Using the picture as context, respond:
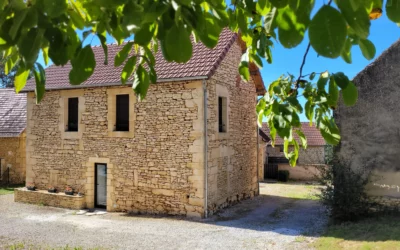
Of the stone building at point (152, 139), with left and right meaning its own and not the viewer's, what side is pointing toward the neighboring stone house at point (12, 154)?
right

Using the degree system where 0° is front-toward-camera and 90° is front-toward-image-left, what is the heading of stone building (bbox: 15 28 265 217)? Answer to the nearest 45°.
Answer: approximately 45°

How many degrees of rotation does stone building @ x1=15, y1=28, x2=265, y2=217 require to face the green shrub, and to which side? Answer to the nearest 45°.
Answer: approximately 90° to its left

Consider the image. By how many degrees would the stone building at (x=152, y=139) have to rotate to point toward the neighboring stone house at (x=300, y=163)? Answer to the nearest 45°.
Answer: approximately 180°

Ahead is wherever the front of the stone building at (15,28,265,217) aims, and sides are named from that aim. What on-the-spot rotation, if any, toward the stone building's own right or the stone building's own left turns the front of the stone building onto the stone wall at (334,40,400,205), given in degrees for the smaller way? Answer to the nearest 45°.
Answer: approximately 90° to the stone building's own left
